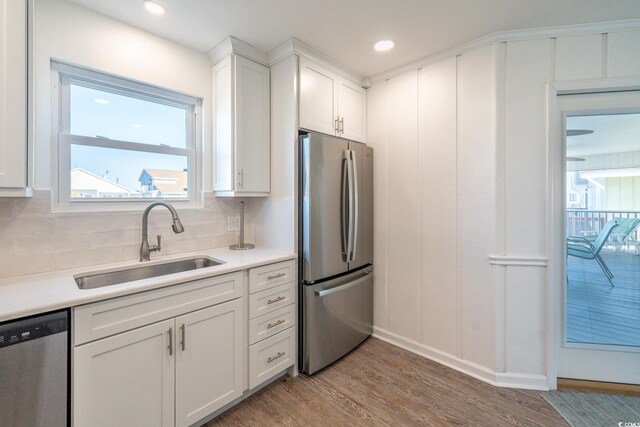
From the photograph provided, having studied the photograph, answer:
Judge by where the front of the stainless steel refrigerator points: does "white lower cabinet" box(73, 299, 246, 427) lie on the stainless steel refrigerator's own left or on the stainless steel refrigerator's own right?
on the stainless steel refrigerator's own right

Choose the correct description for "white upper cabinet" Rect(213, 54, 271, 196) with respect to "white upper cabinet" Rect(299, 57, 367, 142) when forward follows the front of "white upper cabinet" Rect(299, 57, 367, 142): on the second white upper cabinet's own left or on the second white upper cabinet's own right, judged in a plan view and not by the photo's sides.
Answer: on the second white upper cabinet's own right

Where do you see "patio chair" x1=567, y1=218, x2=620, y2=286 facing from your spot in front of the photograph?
facing to the left of the viewer

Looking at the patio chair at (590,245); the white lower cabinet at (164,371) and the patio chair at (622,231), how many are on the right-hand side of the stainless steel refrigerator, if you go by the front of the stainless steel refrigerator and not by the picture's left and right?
1

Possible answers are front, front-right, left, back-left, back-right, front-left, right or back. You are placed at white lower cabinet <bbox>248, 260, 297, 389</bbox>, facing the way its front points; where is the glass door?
front-left

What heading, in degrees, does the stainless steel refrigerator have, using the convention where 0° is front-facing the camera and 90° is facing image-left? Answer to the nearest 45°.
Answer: approximately 315°

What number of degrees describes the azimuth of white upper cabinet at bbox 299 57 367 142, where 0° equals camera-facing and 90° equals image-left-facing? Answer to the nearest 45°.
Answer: approximately 315°

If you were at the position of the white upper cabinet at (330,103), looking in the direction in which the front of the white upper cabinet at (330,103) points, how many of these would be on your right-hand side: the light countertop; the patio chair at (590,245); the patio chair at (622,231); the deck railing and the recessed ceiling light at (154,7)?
2

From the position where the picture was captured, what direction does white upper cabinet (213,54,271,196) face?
facing the viewer and to the right of the viewer
